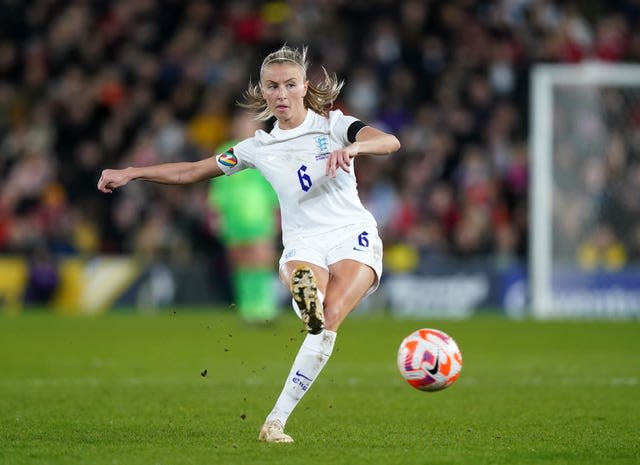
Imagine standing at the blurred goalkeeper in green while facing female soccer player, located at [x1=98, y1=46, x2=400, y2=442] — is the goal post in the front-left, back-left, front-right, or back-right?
back-left

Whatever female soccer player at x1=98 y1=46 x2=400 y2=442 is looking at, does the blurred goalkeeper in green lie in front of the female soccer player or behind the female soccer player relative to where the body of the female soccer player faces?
behind

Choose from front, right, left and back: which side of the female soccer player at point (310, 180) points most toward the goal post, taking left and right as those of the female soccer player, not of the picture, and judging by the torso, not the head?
back

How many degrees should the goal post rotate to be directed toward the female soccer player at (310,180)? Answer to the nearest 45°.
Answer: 0° — it already faces them
